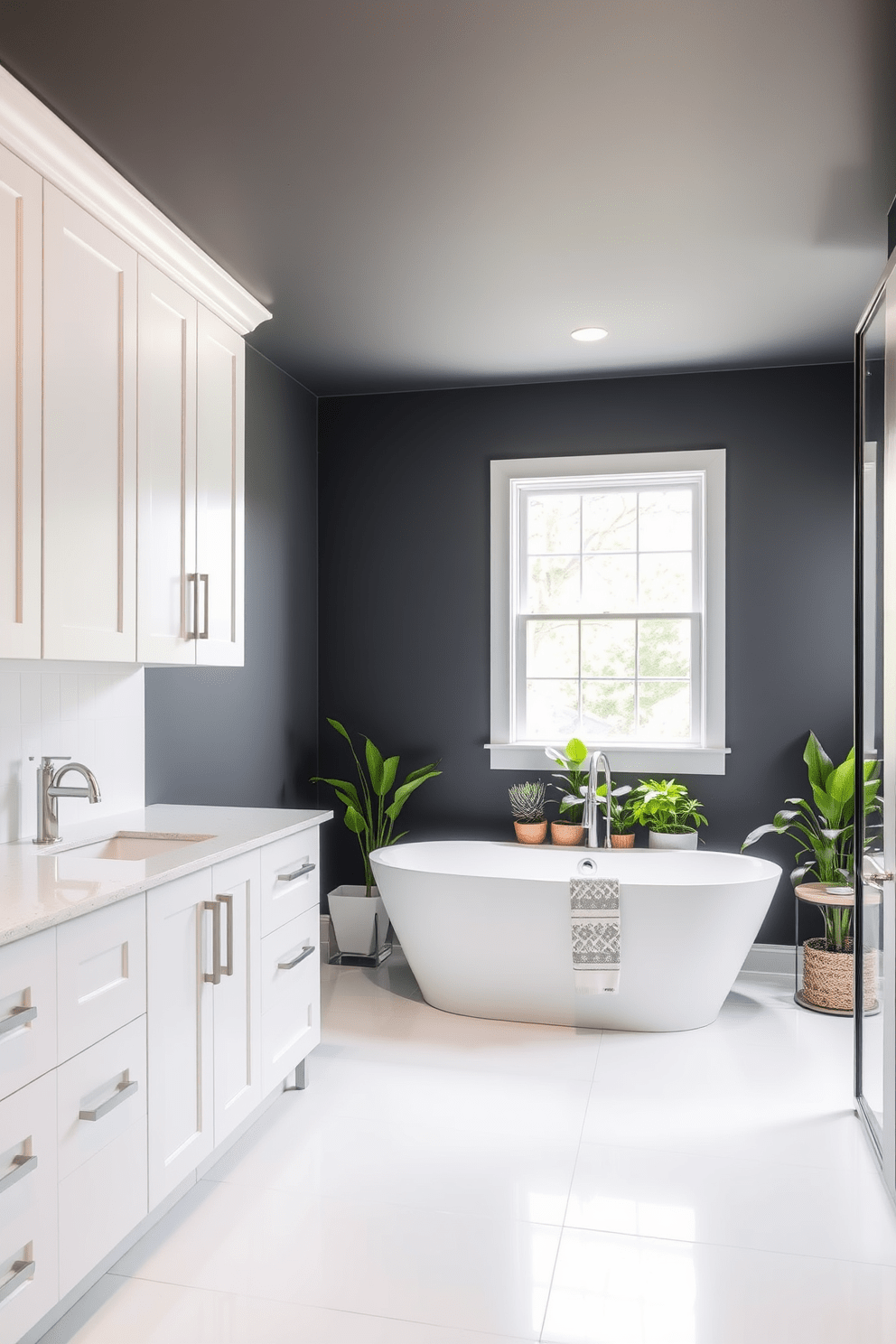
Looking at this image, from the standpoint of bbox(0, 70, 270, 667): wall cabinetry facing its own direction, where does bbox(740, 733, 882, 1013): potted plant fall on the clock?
The potted plant is roughly at 10 o'clock from the wall cabinetry.

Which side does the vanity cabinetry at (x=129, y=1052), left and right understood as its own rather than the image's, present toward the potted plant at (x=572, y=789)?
left

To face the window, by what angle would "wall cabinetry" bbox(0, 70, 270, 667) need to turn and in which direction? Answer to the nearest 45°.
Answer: approximately 90° to its left

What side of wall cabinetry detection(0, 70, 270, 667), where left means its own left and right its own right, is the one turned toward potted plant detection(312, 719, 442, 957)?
left

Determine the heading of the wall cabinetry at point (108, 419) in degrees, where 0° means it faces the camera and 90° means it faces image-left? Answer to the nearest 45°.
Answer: approximately 315°

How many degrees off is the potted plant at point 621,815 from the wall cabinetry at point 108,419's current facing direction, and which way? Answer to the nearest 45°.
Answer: approximately 90° to its left

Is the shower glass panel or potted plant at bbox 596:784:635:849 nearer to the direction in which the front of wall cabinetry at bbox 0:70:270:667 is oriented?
the shower glass panel

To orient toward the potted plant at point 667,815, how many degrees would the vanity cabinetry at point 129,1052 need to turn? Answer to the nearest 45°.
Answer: approximately 90° to its left

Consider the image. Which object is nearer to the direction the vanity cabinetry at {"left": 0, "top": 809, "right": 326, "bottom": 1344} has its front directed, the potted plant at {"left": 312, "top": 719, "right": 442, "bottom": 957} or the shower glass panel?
the shower glass panel
